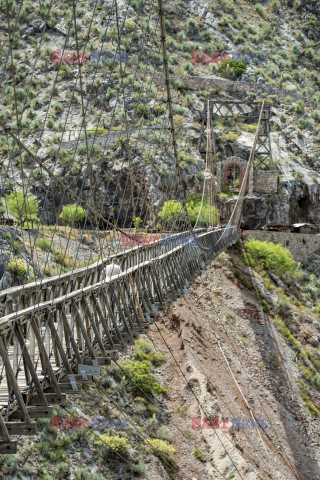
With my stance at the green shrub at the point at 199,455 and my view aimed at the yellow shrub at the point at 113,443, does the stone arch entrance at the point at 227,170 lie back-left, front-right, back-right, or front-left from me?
back-right

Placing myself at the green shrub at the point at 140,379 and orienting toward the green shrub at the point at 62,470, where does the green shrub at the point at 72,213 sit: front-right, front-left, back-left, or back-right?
back-right

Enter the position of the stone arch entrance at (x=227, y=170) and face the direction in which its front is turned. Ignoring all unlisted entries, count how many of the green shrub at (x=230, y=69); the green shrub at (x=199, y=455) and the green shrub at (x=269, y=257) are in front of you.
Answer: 2

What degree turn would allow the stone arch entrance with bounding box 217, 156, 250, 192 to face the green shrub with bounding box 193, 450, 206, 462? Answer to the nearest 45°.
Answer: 0° — it already faces it

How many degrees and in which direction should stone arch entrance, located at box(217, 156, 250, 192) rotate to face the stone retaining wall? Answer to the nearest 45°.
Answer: approximately 45° to its left

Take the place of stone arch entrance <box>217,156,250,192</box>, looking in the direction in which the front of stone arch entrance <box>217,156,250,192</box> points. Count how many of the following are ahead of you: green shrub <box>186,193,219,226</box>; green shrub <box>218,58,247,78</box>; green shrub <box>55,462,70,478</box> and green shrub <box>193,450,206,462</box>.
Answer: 3

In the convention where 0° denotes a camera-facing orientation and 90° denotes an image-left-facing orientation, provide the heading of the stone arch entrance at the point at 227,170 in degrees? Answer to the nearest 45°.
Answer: approximately 0°

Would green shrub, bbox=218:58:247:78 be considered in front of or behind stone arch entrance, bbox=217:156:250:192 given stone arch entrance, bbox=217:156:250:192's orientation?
behind

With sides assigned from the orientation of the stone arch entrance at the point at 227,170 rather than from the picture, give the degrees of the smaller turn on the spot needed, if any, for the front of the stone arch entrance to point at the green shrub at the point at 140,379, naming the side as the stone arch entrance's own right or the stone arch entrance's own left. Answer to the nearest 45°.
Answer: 0° — it already faces it
